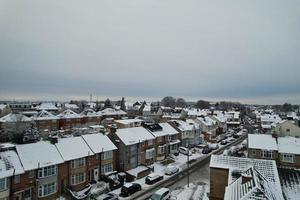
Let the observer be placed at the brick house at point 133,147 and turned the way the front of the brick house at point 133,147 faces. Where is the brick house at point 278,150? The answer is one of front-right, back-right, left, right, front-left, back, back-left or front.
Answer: front-left

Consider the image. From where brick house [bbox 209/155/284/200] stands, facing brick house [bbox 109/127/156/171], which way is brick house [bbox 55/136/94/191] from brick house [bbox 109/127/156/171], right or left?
left

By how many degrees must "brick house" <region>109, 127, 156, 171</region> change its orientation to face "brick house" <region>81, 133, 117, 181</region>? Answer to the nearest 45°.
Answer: approximately 90° to its right

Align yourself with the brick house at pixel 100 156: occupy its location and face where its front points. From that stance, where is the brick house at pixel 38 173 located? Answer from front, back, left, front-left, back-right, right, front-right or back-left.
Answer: right

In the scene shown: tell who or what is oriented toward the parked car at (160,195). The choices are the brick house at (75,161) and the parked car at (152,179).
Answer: the brick house

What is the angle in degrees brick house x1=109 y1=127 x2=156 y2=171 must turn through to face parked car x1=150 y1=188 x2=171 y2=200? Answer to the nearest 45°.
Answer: approximately 45° to its right

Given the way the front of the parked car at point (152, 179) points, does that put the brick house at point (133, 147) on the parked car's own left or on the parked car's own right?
on the parked car's own left

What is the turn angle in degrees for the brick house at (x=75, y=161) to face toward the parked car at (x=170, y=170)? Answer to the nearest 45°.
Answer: approximately 45° to its left
